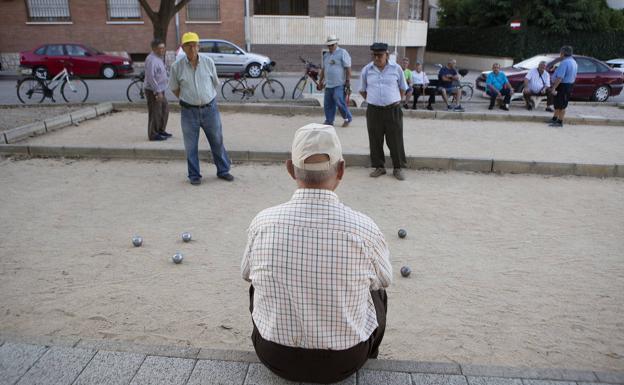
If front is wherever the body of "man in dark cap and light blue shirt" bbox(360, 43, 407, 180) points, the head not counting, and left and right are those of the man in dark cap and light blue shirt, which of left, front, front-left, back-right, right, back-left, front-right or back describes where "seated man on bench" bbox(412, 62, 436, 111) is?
back

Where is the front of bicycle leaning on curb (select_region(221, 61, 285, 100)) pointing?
to the viewer's right

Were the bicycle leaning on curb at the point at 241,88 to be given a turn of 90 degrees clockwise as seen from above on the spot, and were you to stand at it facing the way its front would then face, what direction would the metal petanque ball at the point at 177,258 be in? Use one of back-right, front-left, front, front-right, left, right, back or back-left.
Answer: front

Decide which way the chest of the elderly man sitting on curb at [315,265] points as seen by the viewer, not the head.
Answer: away from the camera

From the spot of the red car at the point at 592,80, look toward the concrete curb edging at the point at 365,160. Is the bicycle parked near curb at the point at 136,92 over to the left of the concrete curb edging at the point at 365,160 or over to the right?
right

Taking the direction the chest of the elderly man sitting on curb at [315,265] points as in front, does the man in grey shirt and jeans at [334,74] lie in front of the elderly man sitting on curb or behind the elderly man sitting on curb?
in front

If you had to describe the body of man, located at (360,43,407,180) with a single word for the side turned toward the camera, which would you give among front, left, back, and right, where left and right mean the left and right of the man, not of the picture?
front

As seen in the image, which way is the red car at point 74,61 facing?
to the viewer's right

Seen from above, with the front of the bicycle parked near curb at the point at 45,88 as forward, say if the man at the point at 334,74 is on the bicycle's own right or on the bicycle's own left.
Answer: on the bicycle's own right

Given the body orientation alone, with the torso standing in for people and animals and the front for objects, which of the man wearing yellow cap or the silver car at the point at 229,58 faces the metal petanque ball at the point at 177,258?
the man wearing yellow cap

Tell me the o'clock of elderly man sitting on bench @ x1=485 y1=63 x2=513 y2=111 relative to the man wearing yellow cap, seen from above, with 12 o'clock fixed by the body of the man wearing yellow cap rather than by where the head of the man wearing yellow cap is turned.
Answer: The elderly man sitting on bench is roughly at 8 o'clock from the man wearing yellow cap.

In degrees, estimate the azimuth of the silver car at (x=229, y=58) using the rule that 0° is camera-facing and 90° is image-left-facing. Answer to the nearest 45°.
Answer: approximately 270°

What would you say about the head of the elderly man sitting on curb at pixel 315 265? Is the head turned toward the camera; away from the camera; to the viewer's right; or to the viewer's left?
away from the camera

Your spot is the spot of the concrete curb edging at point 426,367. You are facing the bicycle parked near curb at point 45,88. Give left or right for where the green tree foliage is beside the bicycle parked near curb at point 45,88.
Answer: right

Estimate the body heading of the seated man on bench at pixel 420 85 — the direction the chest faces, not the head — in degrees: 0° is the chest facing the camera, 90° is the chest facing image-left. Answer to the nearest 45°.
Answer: approximately 0°

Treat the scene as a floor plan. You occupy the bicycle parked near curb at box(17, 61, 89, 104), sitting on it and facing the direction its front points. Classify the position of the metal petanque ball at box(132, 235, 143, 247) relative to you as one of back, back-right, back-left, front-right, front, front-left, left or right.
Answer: right

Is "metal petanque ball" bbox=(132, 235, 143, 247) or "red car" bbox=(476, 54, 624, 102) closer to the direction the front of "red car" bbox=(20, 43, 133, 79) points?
the red car

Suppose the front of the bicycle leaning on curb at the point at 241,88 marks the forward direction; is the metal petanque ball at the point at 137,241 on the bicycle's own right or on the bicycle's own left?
on the bicycle's own right

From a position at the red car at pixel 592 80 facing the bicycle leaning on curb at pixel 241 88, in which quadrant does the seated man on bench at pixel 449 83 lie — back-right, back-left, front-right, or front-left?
front-left
